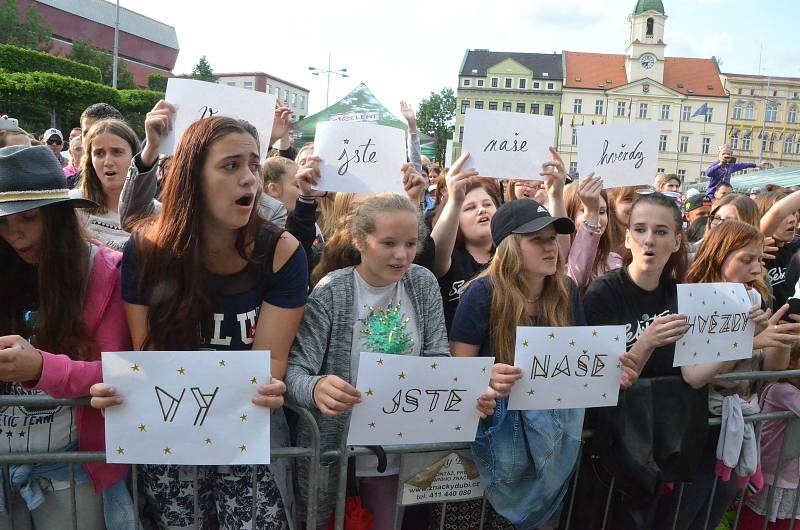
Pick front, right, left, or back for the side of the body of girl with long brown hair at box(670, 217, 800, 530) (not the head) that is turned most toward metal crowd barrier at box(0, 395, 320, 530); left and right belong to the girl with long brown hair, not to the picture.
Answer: right

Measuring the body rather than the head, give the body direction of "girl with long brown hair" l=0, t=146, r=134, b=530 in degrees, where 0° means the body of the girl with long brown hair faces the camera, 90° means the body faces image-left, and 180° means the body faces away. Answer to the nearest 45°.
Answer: approximately 45°

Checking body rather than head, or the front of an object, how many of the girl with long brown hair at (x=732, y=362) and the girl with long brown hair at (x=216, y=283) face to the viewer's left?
0

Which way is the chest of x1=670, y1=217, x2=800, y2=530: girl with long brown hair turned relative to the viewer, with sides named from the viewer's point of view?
facing the viewer and to the right of the viewer

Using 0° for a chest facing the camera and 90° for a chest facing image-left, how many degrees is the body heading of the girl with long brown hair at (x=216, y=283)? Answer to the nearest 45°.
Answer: approximately 0°

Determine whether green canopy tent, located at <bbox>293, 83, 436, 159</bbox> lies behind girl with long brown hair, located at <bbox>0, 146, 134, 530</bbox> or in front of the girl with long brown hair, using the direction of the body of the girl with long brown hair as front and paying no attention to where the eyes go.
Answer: behind

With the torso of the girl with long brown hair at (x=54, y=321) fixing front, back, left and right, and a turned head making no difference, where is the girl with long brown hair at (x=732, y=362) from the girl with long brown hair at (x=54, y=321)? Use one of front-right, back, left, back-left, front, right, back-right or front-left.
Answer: back-left

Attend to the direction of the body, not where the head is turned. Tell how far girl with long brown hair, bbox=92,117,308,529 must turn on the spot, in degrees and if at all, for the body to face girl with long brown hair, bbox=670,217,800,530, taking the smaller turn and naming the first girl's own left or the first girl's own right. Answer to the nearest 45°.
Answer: approximately 90° to the first girl's own left

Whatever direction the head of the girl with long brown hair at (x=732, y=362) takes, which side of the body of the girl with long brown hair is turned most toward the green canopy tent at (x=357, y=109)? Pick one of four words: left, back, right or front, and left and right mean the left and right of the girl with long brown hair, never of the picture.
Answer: back

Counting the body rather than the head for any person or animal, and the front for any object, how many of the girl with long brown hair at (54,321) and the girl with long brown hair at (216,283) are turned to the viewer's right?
0
